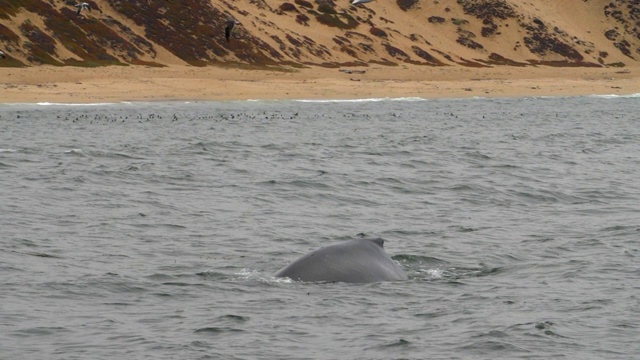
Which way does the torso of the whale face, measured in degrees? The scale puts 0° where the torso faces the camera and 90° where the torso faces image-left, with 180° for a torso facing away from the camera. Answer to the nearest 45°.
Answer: approximately 90°
